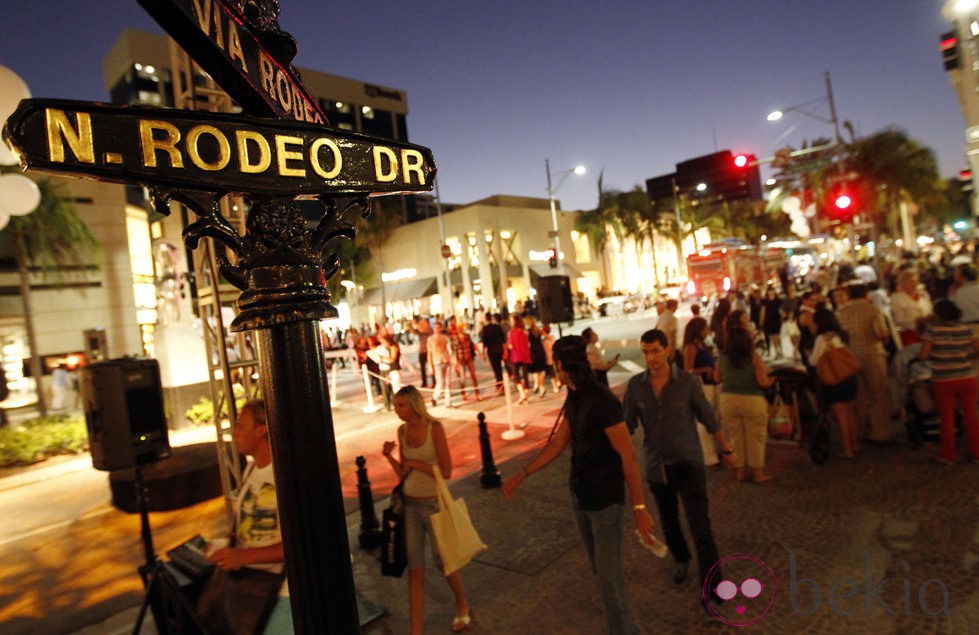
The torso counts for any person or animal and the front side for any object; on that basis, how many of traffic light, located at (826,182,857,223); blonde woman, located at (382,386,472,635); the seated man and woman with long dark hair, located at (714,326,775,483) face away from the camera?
1

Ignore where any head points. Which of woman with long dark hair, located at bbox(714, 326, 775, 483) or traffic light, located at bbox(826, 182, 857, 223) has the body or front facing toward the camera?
the traffic light

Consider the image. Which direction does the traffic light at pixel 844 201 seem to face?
toward the camera

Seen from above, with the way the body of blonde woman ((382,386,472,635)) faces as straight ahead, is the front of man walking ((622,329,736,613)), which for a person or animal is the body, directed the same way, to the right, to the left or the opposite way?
the same way

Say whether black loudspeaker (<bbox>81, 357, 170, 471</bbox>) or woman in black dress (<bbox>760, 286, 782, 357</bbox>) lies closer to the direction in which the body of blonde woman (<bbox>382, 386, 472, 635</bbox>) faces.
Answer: the black loudspeaker

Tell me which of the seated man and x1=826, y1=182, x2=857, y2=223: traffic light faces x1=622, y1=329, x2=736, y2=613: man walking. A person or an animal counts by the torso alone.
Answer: the traffic light

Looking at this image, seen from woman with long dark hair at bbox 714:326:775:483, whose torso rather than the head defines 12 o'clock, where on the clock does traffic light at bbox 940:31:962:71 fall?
The traffic light is roughly at 1 o'clock from the woman with long dark hair.

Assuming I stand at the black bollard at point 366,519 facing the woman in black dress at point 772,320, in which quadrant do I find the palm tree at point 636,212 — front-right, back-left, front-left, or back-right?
front-left

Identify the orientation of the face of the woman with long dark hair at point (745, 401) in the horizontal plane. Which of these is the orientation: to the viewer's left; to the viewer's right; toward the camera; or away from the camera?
away from the camera

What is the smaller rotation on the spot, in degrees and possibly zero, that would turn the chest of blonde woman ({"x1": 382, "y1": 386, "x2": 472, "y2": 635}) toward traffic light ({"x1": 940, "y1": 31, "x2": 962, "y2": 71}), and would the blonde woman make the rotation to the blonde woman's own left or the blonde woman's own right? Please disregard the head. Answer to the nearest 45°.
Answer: approximately 180°

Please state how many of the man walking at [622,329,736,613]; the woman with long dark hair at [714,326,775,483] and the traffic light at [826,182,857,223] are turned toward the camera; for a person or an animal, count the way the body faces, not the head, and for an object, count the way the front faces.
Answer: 2

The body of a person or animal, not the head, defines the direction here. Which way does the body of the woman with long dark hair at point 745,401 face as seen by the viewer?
away from the camera

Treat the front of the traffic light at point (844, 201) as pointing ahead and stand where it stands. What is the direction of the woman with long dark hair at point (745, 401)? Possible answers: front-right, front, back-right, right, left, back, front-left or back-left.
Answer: front

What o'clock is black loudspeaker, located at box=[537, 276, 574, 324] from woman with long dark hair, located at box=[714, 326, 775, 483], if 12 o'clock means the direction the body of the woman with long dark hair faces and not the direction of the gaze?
The black loudspeaker is roughly at 11 o'clock from the woman with long dark hair.

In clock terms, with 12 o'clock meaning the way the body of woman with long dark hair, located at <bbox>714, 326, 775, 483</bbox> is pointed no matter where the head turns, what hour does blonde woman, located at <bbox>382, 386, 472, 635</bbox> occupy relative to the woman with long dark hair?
The blonde woman is roughly at 7 o'clock from the woman with long dark hair.

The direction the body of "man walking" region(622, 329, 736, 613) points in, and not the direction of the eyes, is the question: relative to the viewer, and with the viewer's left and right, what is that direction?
facing the viewer
